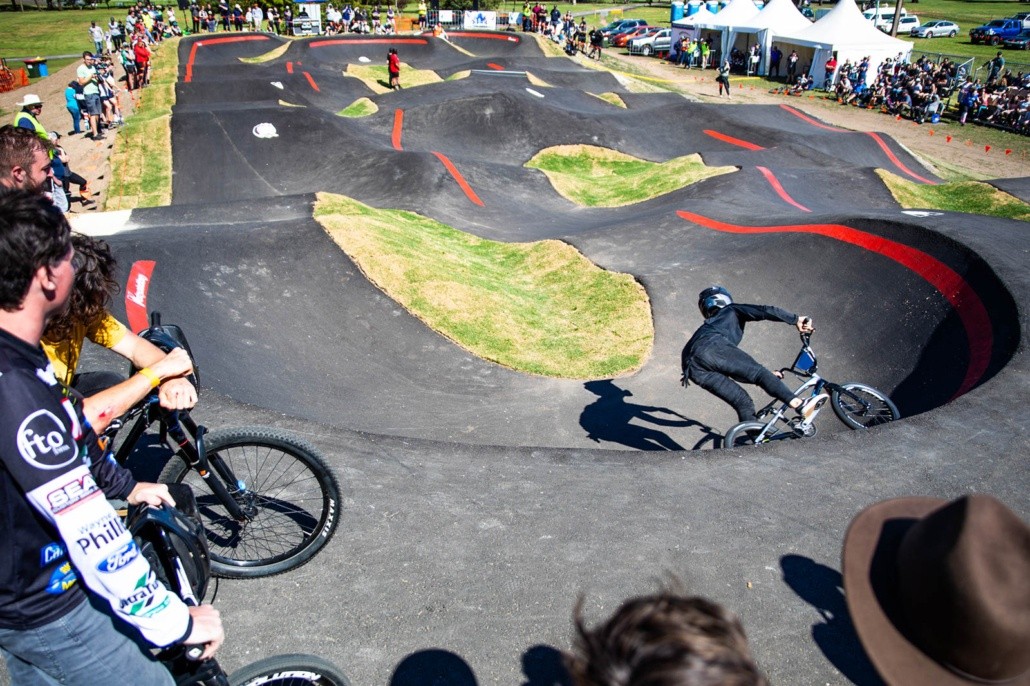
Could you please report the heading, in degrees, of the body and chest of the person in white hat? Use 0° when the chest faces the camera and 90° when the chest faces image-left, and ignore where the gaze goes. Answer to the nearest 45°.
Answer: approximately 270°

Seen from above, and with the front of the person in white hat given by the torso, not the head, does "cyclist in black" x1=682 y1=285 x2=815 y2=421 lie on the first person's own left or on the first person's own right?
on the first person's own right

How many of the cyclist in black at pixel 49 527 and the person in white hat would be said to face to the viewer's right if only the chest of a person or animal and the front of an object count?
2

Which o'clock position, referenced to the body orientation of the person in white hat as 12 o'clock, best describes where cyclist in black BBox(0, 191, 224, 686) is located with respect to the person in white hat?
The cyclist in black is roughly at 3 o'clock from the person in white hat.

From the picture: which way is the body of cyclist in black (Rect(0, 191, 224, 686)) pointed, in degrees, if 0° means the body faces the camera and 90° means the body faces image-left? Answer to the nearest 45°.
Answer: approximately 270°

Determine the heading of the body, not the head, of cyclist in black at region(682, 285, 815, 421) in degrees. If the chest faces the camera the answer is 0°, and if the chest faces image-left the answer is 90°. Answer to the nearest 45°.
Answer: approximately 225°

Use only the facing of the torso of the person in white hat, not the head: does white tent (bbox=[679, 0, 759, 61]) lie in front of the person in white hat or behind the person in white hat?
in front

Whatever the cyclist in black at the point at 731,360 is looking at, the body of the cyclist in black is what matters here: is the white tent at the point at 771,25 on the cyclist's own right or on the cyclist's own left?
on the cyclist's own left

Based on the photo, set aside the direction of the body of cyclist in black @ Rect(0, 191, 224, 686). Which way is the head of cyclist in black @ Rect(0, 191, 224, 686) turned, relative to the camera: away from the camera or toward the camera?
away from the camera

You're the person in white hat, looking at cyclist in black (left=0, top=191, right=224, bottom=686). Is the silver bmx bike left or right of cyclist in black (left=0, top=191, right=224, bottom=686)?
left

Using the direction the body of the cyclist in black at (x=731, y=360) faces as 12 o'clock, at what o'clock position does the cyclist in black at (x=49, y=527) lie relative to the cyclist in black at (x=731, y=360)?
the cyclist in black at (x=49, y=527) is roughly at 5 o'clock from the cyclist in black at (x=731, y=360).

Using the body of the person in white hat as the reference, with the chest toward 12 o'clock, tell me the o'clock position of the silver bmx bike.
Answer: The silver bmx bike is roughly at 2 o'clock from the person in white hat.
